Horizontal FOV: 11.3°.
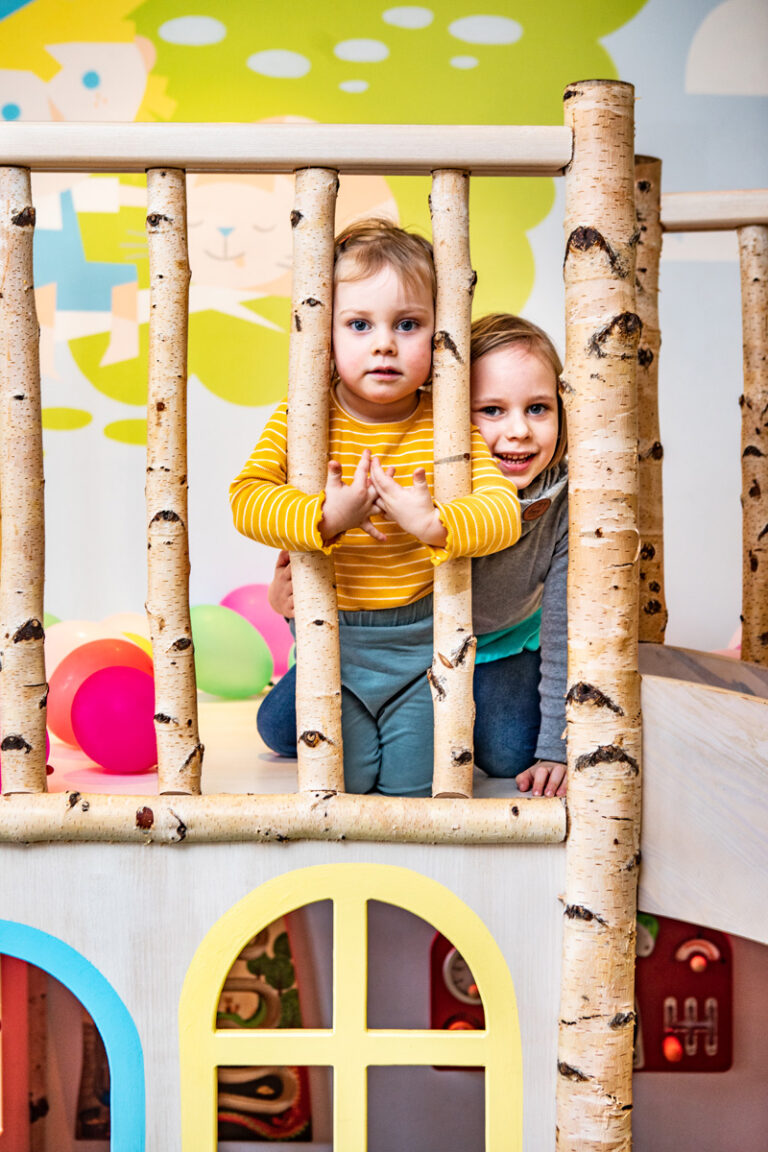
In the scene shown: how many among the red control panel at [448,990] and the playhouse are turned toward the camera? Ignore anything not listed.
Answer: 2

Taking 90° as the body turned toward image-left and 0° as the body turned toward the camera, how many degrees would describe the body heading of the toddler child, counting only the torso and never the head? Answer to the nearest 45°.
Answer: approximately 0°

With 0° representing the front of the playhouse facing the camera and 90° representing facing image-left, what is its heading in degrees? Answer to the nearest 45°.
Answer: approximately 0°
